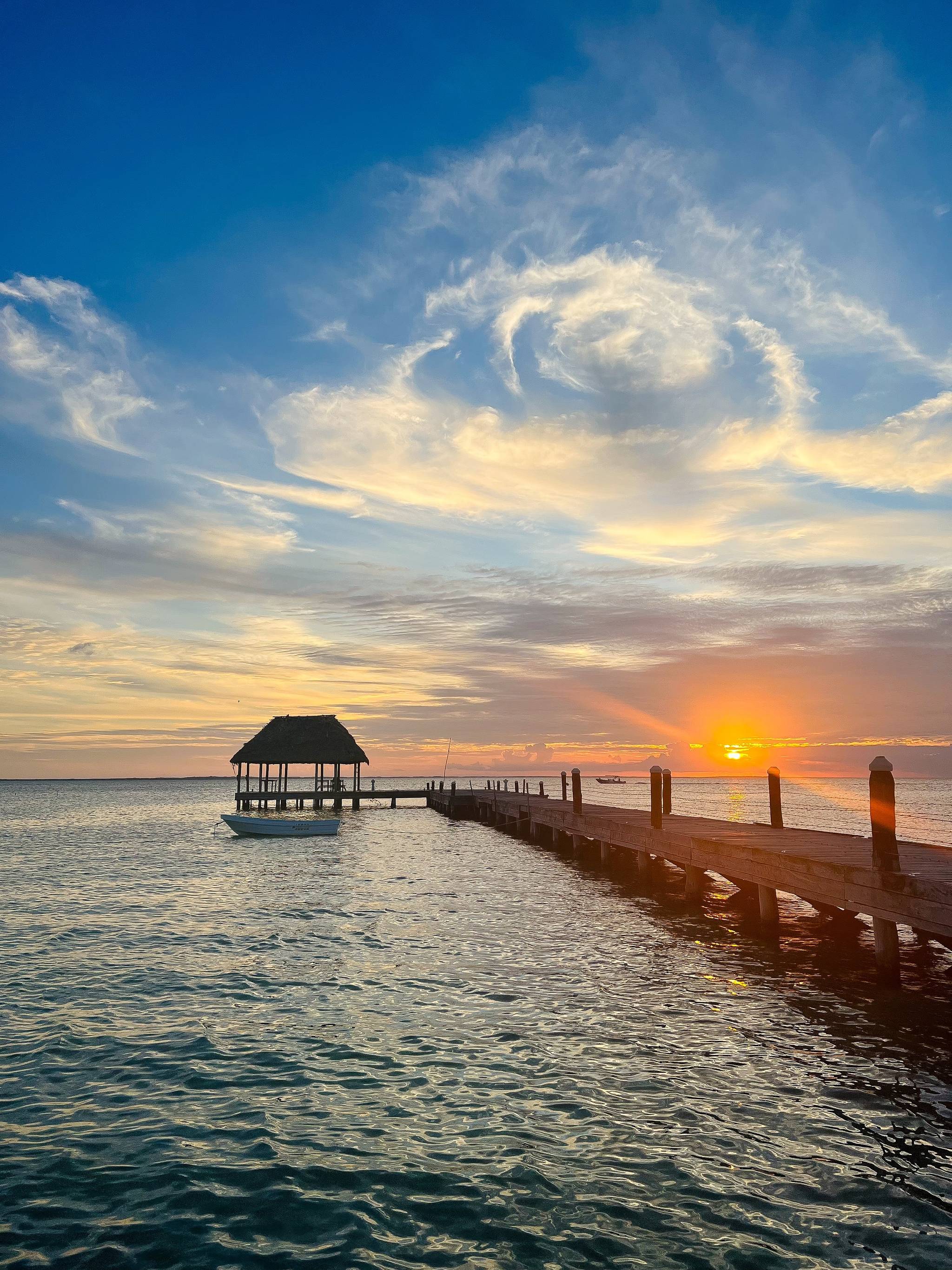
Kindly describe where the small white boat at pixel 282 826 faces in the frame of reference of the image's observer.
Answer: facing to the left of the viewer
